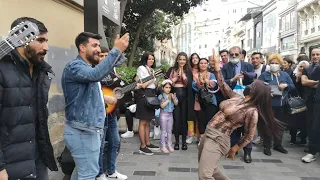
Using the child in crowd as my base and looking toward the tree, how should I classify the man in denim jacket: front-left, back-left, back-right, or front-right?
back-left

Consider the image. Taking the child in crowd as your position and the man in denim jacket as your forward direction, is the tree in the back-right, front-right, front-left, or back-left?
back-right

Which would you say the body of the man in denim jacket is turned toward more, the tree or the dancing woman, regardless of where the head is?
the dancing woman

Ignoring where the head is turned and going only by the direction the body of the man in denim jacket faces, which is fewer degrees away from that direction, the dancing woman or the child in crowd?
the dancing woman

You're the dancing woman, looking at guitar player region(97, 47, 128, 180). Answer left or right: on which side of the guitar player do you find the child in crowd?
right

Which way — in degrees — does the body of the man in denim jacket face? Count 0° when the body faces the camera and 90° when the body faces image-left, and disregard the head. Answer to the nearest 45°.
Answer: approximately 270°

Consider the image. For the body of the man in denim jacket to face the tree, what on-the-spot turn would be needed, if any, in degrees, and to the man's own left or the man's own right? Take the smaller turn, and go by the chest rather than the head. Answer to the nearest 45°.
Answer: approximately 90° to the man's own left

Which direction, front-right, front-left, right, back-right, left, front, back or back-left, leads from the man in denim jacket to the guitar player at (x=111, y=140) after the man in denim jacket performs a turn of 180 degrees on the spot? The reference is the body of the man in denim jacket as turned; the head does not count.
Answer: right
